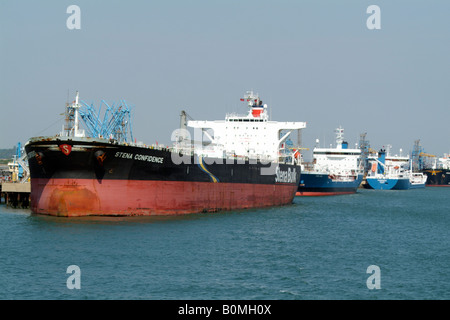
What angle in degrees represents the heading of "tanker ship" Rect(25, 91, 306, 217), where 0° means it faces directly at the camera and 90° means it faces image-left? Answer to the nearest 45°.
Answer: approximately 45°
